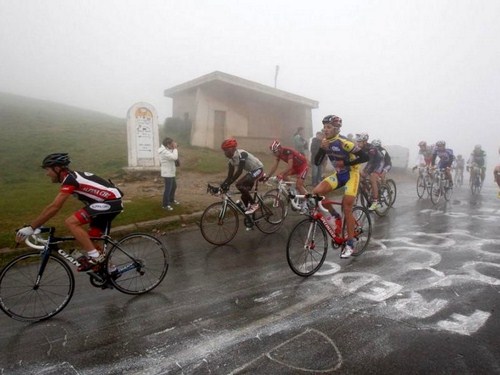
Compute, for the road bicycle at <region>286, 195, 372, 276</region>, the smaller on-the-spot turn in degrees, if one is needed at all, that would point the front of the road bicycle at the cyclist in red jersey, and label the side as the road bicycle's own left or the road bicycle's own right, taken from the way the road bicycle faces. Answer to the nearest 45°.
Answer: approximately 135° to the road bicycle's own right

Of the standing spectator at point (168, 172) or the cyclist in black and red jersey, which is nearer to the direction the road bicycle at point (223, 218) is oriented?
the cyclist in black and red jersey

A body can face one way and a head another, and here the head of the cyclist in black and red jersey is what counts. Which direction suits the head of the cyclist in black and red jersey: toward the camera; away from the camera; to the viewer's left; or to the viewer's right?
to the viewer's left

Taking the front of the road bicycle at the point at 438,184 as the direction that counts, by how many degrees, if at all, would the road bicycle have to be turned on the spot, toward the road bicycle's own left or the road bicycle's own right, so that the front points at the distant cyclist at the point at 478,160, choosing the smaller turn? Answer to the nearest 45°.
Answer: approximately 135° to the road bicycle's own right

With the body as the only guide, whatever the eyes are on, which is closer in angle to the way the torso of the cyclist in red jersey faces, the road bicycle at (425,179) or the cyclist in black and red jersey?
the cyclist in black and red jersey

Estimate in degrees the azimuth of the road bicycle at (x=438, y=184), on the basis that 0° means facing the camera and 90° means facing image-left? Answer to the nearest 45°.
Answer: approximately 45°

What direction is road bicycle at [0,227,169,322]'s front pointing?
to the viewer's left

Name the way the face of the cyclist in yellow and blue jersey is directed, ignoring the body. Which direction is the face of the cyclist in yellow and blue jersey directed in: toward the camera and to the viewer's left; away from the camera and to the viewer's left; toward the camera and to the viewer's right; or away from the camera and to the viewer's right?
toward the camera and to the viewer's left

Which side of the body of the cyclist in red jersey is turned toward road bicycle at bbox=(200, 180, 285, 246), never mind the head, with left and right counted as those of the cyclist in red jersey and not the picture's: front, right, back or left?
front

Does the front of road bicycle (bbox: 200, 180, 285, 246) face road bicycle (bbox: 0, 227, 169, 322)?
yes

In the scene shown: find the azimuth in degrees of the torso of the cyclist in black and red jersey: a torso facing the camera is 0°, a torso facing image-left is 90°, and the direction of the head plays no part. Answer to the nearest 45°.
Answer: approximately 90°

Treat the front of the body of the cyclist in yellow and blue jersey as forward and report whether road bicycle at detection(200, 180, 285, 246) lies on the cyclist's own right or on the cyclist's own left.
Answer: on the cyclist's own right

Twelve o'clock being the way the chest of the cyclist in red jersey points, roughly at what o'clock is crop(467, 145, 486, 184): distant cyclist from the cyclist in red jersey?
The distant cyclist is roughly at 6 o'clock from the cyclist in red jersey.

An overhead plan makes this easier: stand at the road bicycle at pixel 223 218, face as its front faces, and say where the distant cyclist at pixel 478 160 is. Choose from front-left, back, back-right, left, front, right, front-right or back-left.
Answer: back

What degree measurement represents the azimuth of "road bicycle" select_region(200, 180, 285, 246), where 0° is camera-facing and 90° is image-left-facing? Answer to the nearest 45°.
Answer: approximately 45°

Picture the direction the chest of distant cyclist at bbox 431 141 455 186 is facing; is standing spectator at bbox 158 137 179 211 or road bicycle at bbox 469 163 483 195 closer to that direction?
the standing spectator

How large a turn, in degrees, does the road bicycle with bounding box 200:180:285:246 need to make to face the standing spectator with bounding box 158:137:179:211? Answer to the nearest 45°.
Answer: approximately 90° to its right
